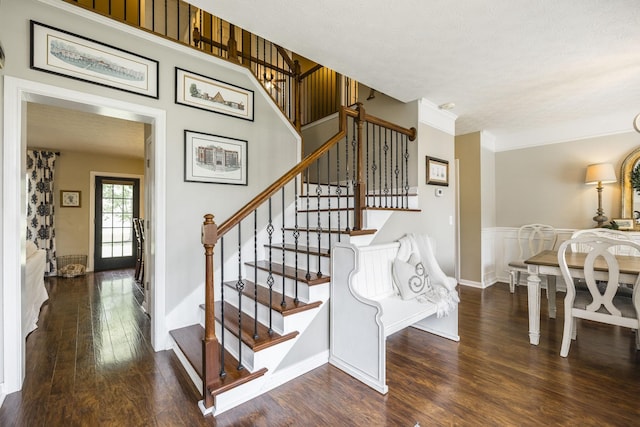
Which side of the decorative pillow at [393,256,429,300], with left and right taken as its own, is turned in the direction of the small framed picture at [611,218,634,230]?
left

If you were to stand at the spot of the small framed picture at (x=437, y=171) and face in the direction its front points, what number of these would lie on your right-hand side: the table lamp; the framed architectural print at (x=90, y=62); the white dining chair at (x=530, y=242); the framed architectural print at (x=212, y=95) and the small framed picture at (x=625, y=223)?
2

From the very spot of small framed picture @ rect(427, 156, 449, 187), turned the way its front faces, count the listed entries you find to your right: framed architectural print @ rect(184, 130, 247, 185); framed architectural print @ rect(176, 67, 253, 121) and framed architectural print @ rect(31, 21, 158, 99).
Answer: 3

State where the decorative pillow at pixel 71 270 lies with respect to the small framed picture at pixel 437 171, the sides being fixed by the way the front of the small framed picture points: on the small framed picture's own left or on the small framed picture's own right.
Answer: on the small framed picture's own right

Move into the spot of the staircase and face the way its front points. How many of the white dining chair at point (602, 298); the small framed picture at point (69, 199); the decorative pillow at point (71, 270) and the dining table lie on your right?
2

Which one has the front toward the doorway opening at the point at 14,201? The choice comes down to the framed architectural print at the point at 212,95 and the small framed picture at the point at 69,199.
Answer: the small framed picture

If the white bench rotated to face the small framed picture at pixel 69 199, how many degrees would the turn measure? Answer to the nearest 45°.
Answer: approximately 135° to its right

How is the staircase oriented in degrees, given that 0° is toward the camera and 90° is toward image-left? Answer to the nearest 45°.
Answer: approximately 45°

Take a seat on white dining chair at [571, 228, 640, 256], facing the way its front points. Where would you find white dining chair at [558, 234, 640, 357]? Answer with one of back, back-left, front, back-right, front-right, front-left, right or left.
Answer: front

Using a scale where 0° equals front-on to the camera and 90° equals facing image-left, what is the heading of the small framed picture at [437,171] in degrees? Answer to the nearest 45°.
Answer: approximately 315°

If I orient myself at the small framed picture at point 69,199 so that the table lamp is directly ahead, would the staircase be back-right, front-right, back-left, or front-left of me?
front-right

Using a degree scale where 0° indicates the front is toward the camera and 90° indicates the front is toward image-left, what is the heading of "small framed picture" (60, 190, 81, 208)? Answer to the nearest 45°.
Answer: approximately 0°

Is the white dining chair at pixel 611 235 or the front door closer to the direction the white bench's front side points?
the white dining chair

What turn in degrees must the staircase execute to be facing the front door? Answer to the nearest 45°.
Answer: approximately 90° to its right

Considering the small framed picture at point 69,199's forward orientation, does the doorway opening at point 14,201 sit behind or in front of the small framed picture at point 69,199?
in front

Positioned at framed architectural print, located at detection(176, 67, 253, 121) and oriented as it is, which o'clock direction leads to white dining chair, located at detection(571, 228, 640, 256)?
The white dining chair is roughly at 11 o'clock from the framed architectural print.

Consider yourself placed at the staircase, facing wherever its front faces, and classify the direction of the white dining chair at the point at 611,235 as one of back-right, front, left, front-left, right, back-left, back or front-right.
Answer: back-left
